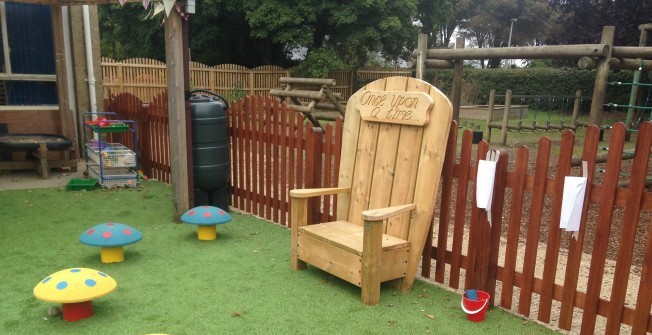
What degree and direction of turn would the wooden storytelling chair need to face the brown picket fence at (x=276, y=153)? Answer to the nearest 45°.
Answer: approximately 90° to its right

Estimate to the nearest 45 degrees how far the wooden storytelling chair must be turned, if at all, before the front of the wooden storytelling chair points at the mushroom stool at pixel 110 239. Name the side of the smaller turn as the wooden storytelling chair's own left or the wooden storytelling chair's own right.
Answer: approximately 45° to the wooden storytelling chair's own right

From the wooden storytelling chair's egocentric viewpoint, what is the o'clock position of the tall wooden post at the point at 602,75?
The tall wooden post is roughly at 6 o'clock from the wooden storytelling chair.

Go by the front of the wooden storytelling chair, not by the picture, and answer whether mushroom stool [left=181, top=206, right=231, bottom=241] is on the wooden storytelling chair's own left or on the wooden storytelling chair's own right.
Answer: on the wooden storytelling chair's own right

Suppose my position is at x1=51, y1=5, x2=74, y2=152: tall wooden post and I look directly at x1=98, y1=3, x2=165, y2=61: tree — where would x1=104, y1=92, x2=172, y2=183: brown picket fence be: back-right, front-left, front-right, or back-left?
back-right

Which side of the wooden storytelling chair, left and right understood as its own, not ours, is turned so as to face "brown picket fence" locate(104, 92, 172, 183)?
right

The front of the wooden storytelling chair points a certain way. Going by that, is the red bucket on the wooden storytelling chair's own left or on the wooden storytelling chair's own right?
on the wooden storytelling chair's own left

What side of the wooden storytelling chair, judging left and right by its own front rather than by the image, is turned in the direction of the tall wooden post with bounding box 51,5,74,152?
right

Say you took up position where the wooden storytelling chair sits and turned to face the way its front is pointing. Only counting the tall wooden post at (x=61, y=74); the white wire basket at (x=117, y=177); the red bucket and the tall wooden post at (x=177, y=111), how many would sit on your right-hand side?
3

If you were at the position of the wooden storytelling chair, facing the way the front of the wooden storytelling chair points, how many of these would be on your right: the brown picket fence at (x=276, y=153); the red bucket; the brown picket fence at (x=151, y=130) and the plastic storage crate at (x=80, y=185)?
3

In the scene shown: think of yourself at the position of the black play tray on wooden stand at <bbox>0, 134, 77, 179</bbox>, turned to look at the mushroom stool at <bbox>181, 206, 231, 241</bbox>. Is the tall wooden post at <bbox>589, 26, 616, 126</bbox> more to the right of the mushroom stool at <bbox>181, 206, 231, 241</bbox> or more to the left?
left

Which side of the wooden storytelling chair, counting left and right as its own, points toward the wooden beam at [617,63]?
back

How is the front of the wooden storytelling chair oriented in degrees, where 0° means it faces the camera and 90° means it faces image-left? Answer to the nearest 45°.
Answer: approximately 45°
